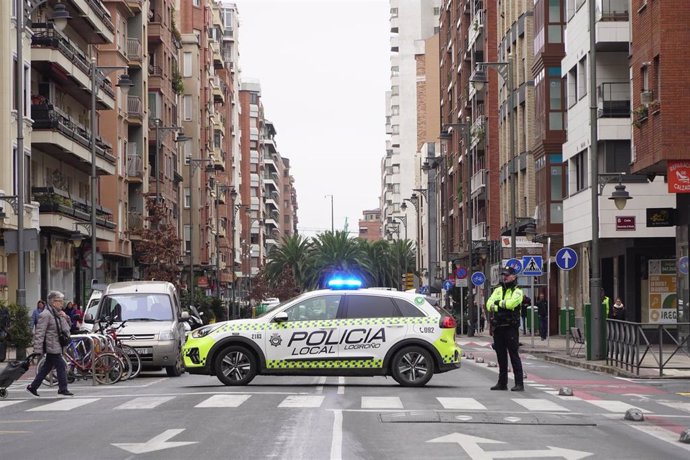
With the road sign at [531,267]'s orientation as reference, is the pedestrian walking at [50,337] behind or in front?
in front

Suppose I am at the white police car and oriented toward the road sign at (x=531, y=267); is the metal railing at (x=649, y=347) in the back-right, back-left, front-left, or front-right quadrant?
front-right

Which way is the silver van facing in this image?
toward the camera

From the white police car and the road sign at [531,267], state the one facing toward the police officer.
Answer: the road sign

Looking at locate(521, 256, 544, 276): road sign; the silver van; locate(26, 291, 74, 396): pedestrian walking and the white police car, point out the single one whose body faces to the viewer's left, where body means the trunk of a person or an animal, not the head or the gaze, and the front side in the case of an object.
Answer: the white police car

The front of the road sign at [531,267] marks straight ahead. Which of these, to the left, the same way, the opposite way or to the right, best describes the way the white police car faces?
to the right

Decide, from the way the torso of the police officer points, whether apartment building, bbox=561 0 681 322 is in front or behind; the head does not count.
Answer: behind

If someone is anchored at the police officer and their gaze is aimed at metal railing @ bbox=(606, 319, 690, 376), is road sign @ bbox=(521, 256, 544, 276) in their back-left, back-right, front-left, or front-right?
front-left

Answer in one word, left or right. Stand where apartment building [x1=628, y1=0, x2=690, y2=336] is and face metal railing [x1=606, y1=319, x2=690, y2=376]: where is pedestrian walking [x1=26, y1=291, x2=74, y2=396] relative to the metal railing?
right

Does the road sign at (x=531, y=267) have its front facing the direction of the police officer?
yes

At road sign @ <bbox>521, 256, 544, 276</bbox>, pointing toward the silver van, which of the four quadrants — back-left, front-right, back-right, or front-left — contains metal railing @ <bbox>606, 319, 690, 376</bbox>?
front-left

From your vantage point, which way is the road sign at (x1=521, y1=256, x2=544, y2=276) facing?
toward the camera

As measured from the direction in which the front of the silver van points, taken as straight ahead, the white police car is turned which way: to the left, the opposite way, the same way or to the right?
to the right
